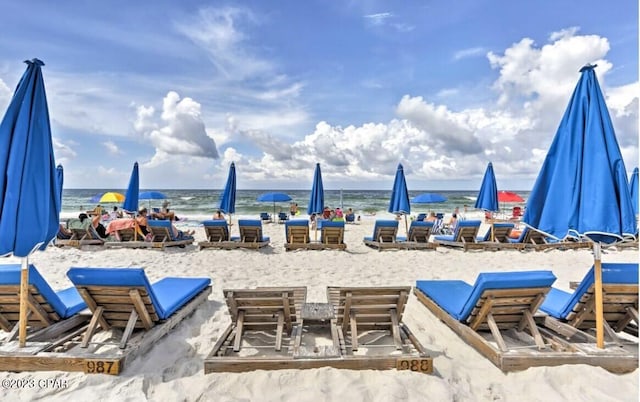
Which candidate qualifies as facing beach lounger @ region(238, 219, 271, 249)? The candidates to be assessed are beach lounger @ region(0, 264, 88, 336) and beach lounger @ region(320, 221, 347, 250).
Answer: beach lounger @ region(0, 264, 88, 336)

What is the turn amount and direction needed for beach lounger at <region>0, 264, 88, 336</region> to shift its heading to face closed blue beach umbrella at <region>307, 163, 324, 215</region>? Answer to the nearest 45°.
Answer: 0° — it already faces it

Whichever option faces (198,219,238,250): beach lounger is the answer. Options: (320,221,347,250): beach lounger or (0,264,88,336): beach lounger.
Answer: (0,264,88,336): beach lounger

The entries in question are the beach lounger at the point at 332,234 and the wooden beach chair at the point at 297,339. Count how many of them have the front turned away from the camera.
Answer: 2

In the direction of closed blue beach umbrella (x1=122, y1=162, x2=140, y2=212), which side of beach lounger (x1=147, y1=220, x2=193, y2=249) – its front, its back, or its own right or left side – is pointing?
left

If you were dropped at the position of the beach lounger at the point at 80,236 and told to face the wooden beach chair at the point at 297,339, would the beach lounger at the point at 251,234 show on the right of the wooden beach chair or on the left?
left
